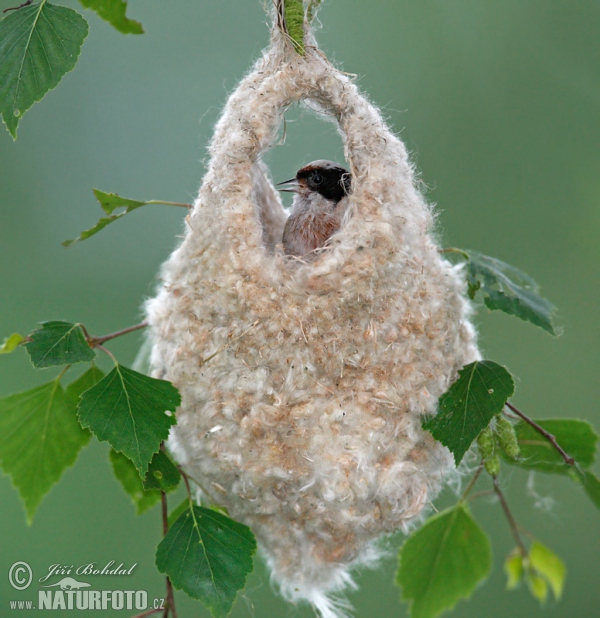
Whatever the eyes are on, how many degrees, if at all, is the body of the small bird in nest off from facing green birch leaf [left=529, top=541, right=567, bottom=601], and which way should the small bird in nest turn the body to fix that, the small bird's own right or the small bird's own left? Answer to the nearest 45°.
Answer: approximately 135° to the small bird's own left

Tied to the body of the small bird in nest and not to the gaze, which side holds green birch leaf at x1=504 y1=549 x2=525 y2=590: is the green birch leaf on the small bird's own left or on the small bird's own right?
on the small bird's own left
